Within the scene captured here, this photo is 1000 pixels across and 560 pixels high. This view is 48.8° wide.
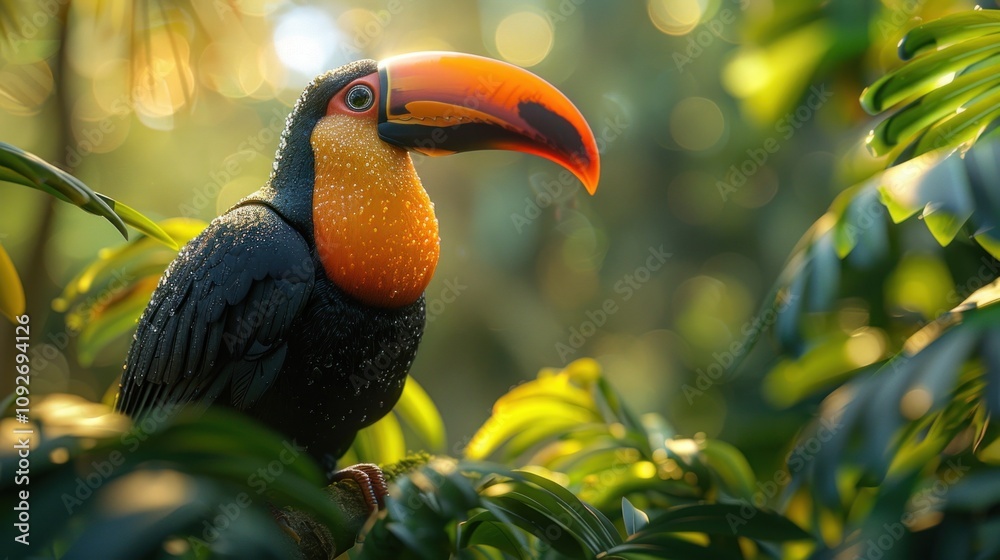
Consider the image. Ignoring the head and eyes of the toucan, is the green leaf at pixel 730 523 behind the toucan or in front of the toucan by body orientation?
in front

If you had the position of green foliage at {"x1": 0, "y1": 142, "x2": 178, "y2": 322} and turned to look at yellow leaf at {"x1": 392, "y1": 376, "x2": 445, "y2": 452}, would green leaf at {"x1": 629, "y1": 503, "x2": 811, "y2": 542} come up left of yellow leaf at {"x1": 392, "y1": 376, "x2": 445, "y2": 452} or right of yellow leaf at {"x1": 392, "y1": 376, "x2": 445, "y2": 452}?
right

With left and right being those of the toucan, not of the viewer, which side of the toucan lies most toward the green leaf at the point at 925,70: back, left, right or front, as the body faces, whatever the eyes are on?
front

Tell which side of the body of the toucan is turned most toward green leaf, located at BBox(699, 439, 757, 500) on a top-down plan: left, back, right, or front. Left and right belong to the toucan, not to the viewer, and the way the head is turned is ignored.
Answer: front

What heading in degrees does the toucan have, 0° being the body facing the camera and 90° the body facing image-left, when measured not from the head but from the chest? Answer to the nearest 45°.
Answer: approximately 270°

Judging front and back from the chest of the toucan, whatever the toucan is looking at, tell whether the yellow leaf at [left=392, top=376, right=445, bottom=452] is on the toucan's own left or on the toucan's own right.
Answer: on the toucan's own left
